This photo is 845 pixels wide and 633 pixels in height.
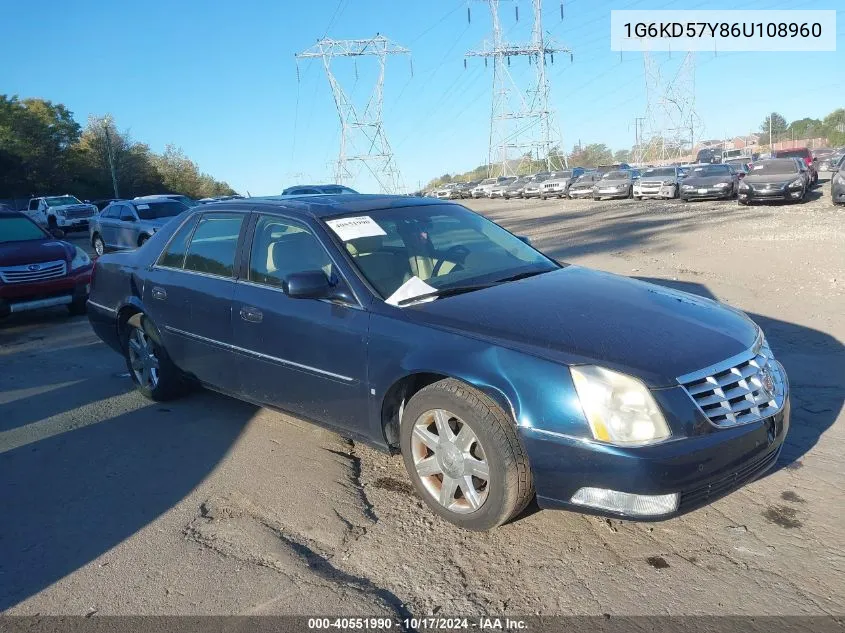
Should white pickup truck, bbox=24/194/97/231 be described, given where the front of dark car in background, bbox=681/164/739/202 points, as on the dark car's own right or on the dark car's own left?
on the dark car's own right

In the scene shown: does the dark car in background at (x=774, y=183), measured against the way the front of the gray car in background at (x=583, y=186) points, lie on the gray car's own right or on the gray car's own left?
on the gray car's own left

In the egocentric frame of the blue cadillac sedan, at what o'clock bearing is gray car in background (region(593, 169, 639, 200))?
The gray car in background is roughly at 8 o'clock from the blue cadillac sedan.

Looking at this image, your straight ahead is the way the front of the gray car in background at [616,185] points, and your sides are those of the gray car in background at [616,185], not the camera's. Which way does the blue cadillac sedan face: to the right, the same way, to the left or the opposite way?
to the left

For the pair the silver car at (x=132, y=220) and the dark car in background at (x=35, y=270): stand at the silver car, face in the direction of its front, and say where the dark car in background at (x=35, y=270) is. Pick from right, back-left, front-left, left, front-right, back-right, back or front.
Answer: front-right

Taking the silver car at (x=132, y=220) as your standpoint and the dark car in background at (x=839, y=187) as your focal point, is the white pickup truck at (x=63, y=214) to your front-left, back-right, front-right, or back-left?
back-left

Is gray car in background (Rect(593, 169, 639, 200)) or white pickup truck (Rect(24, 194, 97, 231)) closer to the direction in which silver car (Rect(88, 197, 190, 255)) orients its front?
the gray car in background

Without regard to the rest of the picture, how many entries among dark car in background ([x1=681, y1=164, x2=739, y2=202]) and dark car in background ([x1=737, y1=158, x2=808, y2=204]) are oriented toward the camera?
2

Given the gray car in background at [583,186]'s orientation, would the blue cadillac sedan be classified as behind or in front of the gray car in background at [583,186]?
in front

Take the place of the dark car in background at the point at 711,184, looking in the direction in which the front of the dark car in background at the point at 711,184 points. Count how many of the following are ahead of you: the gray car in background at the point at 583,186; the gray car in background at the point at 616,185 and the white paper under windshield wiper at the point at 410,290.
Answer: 1

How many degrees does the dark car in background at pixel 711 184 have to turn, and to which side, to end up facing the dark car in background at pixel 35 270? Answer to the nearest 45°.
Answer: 0° — it already faces it
